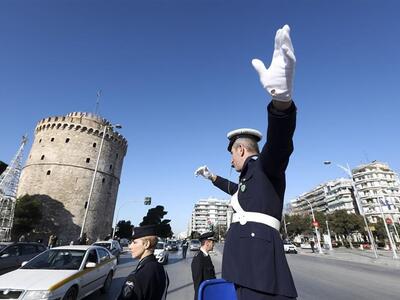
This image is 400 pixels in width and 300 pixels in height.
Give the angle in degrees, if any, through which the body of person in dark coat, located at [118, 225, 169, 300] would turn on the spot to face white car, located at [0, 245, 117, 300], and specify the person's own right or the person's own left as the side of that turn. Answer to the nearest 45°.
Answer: approximately 45° to the person's own right

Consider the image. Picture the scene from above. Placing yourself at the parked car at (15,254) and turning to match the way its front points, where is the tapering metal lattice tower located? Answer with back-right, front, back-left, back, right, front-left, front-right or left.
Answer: back-right

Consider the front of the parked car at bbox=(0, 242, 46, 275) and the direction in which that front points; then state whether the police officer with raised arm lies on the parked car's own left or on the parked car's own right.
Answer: on the parked car's own left

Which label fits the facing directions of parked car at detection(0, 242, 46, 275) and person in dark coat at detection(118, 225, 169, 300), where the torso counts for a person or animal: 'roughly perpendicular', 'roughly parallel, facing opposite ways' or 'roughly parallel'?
roughly perpendicular

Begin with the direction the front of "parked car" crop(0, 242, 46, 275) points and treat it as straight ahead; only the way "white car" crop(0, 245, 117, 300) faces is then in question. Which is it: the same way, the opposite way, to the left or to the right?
the same way

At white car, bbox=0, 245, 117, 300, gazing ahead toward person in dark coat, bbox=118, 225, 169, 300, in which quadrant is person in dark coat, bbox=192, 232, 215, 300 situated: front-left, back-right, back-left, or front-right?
front-left

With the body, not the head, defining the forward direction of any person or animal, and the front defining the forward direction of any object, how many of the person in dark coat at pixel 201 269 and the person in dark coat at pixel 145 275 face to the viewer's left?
1

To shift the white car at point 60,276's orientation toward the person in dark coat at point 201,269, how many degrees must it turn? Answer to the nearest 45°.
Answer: approximately 90° to its left
